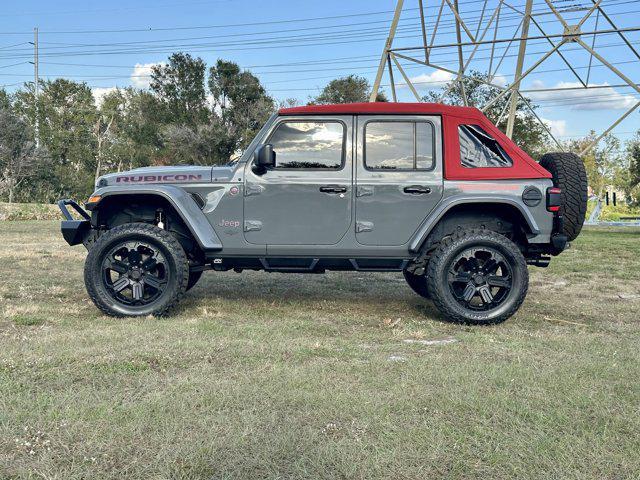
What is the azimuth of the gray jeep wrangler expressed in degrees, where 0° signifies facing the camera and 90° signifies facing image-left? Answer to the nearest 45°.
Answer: approximately 90°

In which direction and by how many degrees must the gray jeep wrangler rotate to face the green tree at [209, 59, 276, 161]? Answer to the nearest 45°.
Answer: approximately 90° to its right

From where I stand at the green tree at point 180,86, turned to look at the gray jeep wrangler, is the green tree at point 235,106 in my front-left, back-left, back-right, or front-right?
front-left

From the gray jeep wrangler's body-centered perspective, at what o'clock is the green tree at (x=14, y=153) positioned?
The green tree is roughly at 2 o'clock from the gray jeep wrangler.

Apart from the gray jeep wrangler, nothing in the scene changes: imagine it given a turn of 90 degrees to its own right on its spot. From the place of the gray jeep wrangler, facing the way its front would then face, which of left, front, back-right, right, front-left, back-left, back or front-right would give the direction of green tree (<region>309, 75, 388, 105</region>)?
front

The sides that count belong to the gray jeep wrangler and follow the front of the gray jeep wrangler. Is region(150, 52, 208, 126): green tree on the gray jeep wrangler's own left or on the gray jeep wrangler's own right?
on the gray jeep wrangler's own right
